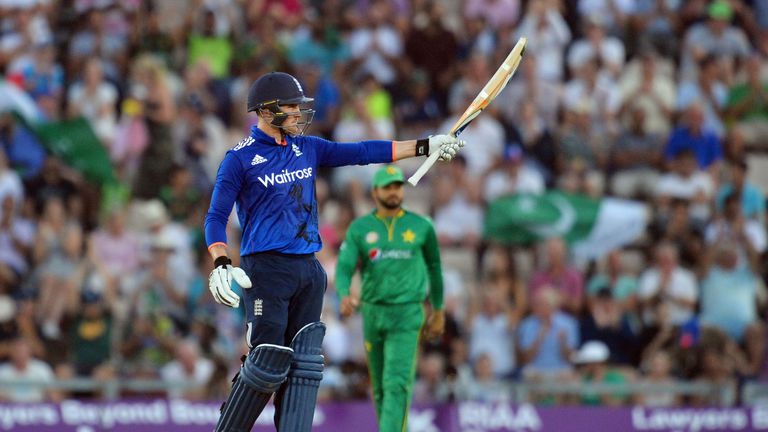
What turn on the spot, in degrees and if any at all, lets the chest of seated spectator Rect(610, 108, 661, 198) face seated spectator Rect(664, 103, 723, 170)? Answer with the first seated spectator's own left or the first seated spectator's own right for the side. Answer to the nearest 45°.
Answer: approximately 90° to the first seated spectator's own left

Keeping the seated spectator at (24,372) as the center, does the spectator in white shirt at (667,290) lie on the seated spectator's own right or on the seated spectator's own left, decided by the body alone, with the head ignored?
on the seated spectator's own left

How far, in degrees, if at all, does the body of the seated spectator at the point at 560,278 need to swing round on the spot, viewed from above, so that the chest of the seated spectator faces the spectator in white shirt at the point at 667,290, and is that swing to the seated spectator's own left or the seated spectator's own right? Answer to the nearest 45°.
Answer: approximately 90° to the seated spectator's own left

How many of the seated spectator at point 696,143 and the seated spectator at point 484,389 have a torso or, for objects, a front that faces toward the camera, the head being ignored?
2
